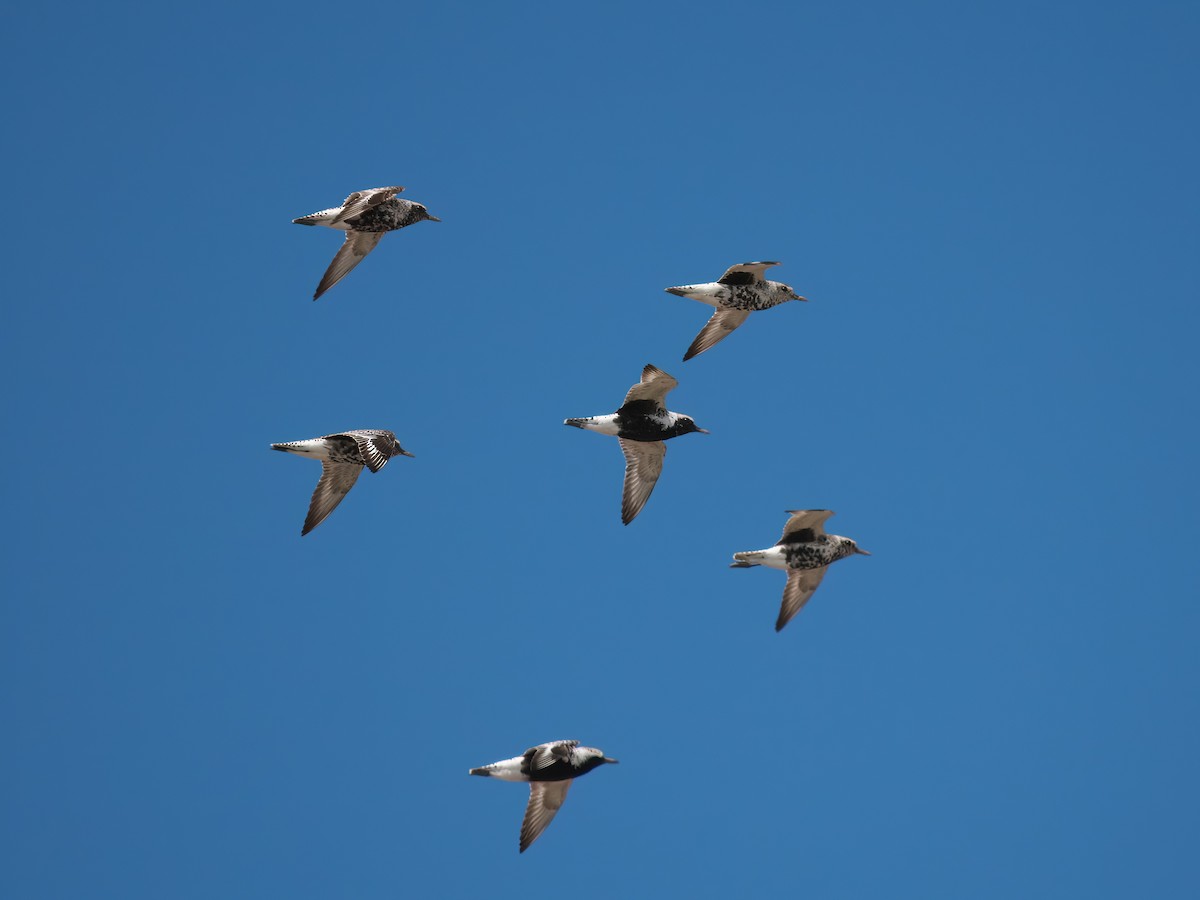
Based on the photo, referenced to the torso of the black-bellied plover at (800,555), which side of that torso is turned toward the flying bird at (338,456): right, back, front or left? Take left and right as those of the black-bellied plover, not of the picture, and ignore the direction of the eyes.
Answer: back

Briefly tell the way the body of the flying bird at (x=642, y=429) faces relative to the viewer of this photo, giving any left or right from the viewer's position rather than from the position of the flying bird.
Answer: facing to the right of the viewer

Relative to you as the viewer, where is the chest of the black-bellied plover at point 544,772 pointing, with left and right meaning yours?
facing to the right of the viewer

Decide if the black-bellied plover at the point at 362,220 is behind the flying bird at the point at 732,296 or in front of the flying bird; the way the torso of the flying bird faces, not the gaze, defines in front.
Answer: behind

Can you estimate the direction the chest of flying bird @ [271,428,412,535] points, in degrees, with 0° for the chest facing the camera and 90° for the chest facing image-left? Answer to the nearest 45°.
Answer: approximately 270°

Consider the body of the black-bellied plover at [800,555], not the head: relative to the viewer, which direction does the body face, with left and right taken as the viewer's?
facing to the right of the viewer

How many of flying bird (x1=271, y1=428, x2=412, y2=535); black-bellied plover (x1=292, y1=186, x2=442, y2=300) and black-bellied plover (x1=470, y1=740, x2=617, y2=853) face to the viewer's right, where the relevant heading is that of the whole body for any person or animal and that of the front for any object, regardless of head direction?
3

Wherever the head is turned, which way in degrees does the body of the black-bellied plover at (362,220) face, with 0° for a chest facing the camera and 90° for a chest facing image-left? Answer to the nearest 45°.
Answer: approximately 270°
